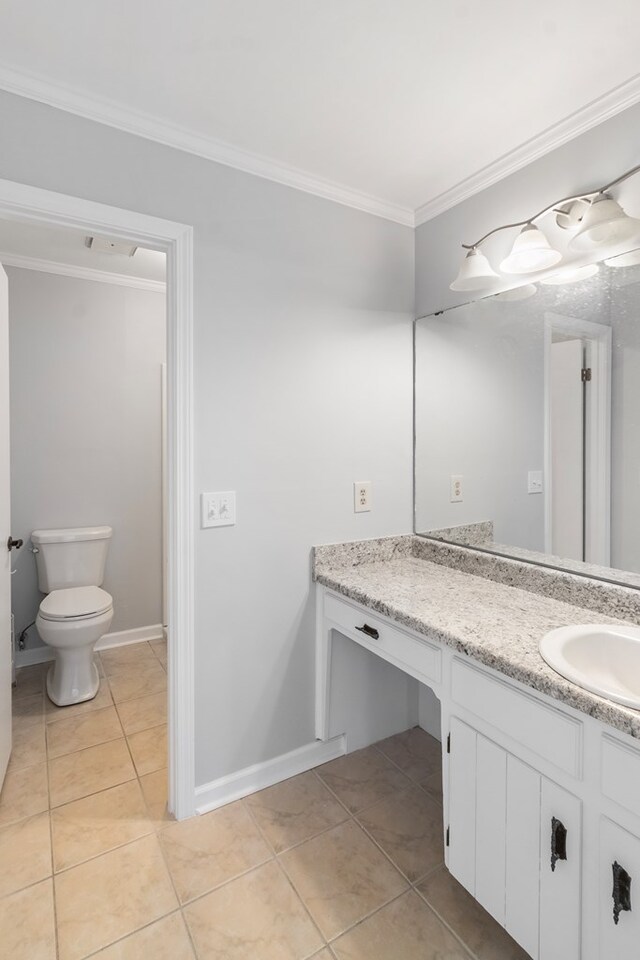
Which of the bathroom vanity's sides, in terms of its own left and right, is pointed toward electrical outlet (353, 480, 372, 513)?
right

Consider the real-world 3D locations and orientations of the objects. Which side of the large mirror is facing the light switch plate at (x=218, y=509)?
front

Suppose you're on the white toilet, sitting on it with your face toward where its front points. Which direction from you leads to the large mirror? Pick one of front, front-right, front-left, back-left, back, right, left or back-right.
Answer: front-left

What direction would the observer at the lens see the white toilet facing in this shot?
facing the viewer

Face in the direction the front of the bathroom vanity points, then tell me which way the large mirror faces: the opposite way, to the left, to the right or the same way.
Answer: the same way

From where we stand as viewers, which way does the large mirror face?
facing the viewer and to the left of the viewer

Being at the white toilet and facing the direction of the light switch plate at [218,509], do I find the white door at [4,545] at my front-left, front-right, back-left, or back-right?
front-right

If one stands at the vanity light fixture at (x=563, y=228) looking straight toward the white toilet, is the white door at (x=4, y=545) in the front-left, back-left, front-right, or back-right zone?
front-left

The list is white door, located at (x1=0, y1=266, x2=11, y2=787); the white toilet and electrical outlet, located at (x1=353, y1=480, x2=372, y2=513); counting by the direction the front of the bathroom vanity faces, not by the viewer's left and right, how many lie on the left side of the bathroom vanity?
0

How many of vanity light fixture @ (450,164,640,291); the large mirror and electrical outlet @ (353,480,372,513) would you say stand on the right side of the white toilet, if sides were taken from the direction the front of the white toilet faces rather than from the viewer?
0

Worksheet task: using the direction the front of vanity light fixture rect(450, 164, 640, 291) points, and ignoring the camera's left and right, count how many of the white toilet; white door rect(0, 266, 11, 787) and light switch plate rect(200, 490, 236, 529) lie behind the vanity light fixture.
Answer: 0

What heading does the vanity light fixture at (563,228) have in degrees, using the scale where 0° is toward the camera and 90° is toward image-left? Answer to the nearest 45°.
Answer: approximately 45°

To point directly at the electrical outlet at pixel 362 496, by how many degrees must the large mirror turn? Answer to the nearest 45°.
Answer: approximately 45° to its right
